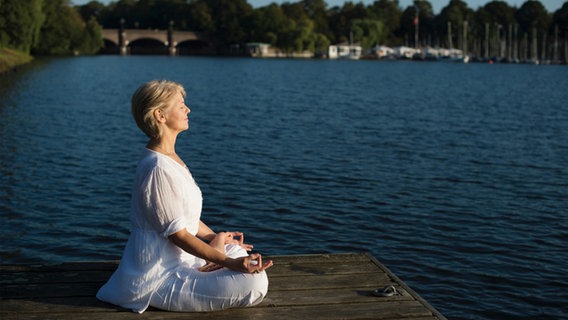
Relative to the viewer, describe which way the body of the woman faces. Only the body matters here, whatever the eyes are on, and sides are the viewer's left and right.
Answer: facing to the right of the viewer

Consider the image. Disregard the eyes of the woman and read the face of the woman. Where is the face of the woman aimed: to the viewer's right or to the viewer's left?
to the viewer's right

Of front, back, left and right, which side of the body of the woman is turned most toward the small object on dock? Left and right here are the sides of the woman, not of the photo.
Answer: front
